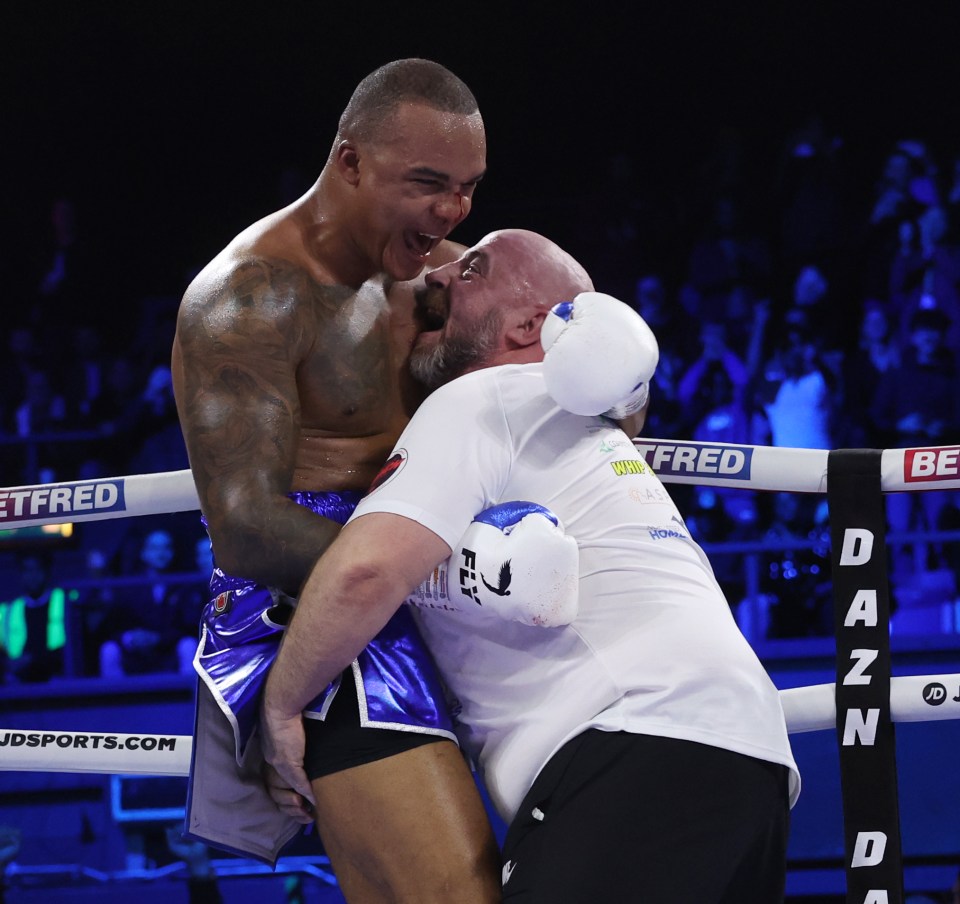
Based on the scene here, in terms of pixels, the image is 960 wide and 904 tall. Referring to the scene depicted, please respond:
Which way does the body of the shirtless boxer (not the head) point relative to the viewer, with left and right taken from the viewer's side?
facing the viewer and to the right of the viewer
